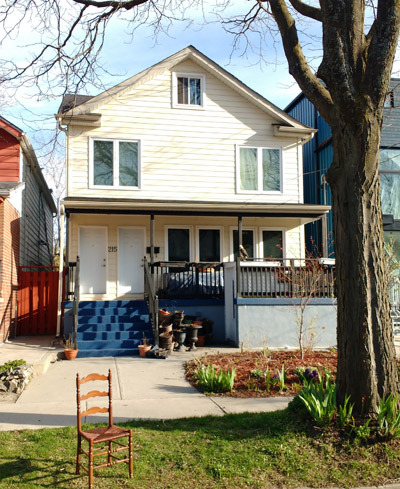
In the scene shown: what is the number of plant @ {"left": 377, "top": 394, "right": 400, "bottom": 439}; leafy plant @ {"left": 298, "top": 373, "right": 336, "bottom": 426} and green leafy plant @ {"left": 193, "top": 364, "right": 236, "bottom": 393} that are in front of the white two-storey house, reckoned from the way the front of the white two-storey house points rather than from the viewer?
3

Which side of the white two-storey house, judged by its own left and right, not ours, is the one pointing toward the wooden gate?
right

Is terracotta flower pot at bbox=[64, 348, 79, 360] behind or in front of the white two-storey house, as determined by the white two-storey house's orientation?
in front

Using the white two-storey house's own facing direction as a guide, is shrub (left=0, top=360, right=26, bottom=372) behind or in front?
in front

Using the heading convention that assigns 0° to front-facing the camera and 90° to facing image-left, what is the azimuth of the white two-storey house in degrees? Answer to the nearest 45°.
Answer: approximately 0°

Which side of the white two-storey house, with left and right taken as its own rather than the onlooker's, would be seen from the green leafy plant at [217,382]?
front

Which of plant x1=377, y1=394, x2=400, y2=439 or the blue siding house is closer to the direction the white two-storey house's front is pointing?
the plant

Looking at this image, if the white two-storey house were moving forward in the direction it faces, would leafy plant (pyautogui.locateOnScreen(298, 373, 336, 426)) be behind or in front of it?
in front
